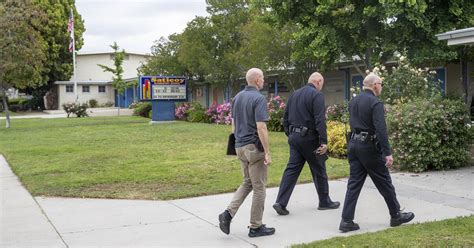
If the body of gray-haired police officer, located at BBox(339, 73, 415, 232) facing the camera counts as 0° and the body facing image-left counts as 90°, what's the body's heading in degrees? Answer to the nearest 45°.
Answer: approximately 225°

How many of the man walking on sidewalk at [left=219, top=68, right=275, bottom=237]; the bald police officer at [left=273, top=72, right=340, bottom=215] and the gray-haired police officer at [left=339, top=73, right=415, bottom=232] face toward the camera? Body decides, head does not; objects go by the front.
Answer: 0

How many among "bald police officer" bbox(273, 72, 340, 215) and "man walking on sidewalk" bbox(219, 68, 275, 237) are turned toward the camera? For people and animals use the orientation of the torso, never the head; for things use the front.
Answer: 0

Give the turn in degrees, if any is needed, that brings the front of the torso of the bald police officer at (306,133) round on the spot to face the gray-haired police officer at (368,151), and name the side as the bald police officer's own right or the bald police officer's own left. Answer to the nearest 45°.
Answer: approximately 90° to the bald police officer's own right

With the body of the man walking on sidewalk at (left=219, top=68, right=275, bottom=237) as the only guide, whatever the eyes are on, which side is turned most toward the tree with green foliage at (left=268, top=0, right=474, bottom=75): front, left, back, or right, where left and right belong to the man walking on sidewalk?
front

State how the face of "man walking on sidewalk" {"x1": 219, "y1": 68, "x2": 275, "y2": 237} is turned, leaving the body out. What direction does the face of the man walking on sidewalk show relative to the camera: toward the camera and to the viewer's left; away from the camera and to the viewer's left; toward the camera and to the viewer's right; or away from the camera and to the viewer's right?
away from the camera and to the viewer's right

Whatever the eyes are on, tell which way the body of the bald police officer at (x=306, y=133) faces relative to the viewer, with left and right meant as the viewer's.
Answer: facing away from the viewer and to the right of the viewer

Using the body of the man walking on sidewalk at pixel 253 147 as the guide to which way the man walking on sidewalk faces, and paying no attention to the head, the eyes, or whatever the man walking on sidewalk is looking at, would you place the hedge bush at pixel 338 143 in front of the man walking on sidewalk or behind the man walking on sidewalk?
in front

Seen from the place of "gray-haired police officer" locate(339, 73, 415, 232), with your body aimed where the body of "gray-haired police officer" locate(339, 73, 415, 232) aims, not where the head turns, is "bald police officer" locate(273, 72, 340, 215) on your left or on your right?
on your left

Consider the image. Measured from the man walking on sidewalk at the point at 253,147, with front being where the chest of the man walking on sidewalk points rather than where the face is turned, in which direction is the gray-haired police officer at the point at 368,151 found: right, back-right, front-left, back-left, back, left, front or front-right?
front-right

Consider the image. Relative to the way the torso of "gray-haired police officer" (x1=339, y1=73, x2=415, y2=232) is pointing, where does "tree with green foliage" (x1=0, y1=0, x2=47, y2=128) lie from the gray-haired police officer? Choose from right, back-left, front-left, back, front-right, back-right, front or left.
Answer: left
